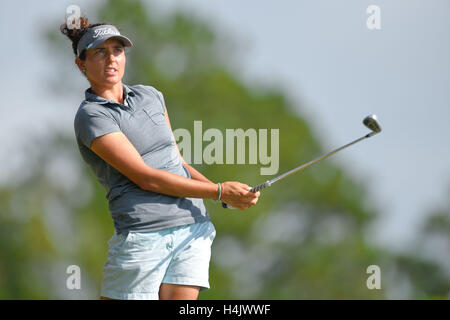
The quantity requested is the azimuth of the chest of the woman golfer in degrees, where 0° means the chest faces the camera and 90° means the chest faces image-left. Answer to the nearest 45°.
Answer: approximately 315°

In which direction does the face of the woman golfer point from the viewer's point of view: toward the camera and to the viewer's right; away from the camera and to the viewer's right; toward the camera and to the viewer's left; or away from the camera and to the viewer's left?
toward the camera and to the viewer's right

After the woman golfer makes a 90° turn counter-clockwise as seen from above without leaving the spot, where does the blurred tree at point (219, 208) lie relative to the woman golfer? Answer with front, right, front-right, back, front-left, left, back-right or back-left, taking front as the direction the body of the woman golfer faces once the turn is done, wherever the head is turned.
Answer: front-left
